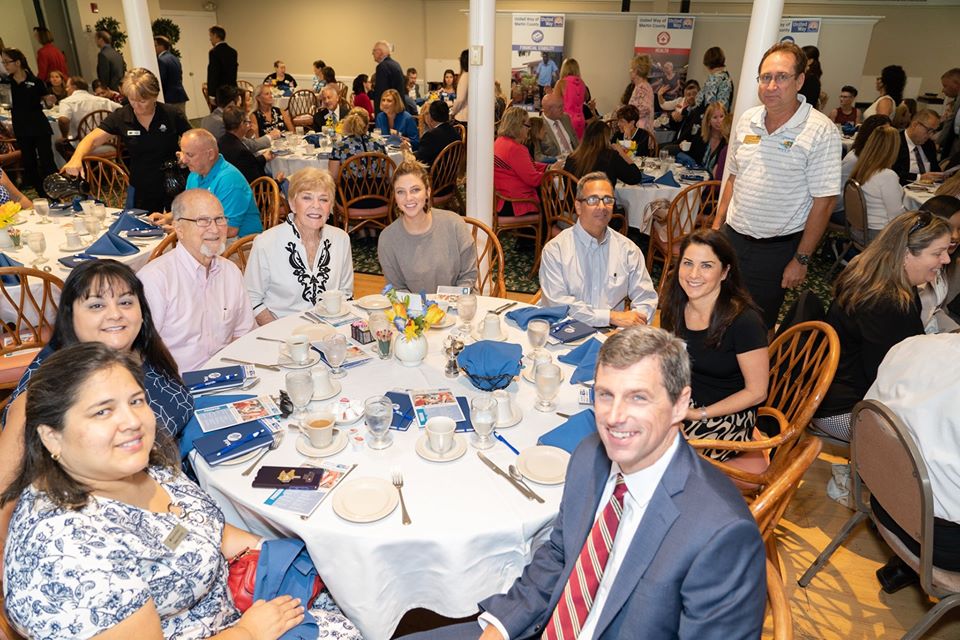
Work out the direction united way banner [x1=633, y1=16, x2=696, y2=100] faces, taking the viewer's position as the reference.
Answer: facing the viewer

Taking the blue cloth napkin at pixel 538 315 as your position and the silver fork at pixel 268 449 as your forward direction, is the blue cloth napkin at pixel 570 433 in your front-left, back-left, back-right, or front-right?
front-left

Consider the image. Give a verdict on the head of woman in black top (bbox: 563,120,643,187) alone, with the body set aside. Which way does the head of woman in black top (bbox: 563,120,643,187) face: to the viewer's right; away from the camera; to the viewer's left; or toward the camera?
away from the camera

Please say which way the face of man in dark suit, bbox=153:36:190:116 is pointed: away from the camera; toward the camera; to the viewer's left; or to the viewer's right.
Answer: to the viewer's left

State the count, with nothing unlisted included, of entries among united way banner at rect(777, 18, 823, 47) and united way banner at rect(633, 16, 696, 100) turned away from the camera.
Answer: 0

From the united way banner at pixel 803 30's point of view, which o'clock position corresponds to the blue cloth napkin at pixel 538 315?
The blue cloth napkin is roughly at 12 o'clock from the united way banner.

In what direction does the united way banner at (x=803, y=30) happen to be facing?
toward the camera

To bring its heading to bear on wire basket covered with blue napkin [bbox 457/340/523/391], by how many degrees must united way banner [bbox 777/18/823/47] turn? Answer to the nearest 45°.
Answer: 0° — it already faces it
